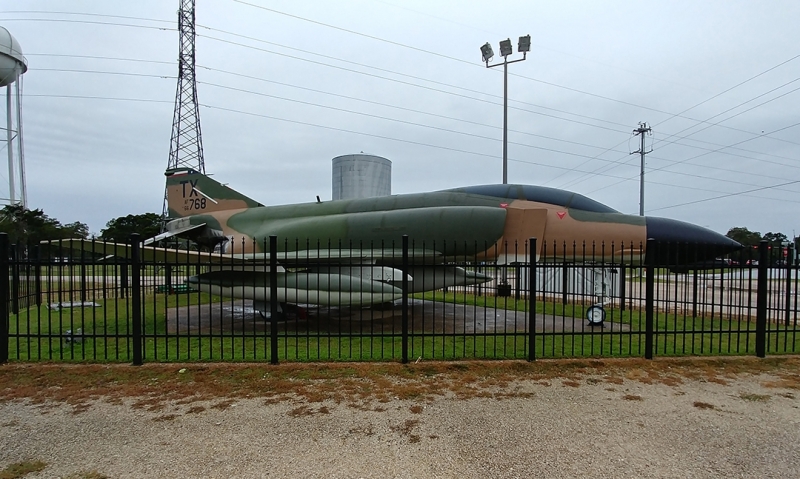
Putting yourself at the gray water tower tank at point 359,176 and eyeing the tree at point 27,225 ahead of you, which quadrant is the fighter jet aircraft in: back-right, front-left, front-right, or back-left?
front-left

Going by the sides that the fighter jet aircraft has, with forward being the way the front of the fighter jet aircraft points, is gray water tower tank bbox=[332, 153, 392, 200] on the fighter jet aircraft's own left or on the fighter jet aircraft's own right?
on the fighter jet aircraft's own left

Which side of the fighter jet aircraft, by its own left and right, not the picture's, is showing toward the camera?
right

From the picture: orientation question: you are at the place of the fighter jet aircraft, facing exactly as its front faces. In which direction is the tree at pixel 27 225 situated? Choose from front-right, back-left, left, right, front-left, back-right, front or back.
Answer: back-left

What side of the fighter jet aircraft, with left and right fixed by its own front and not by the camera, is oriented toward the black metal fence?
right
